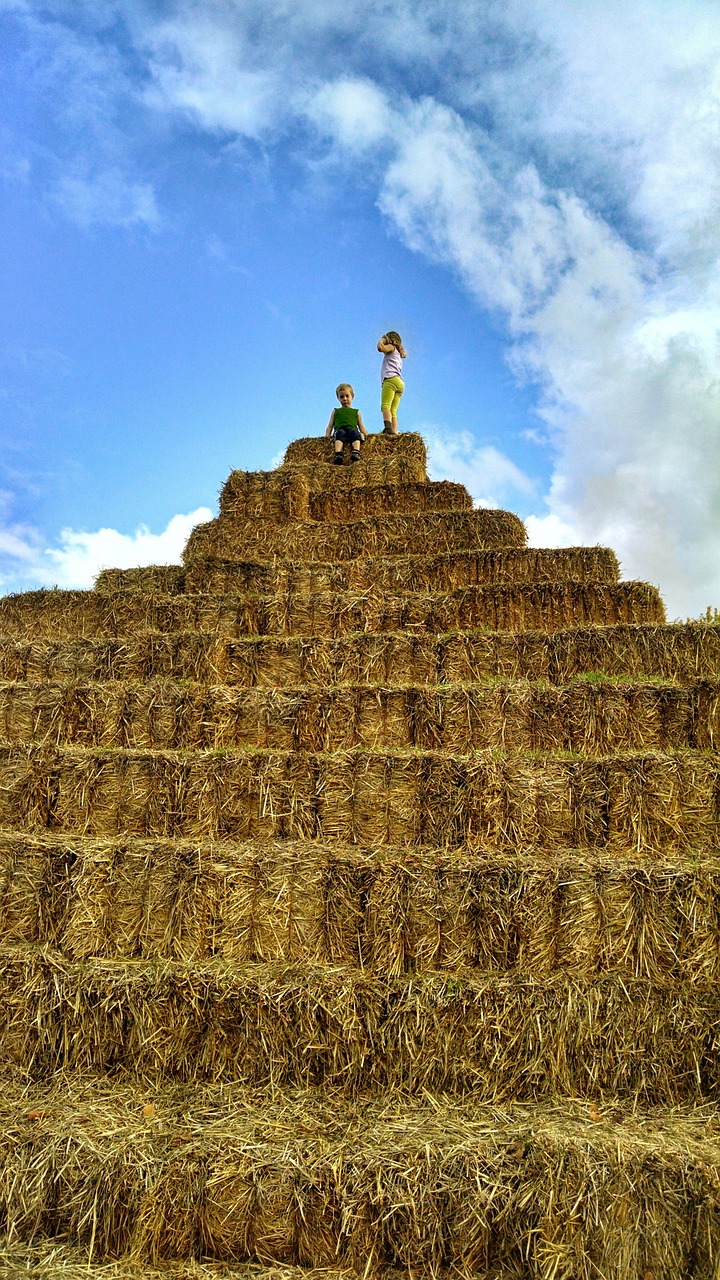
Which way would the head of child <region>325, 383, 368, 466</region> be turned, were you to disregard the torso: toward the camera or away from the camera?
toward the camera

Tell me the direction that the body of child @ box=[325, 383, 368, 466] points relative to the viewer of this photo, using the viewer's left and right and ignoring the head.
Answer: facing the viewer
